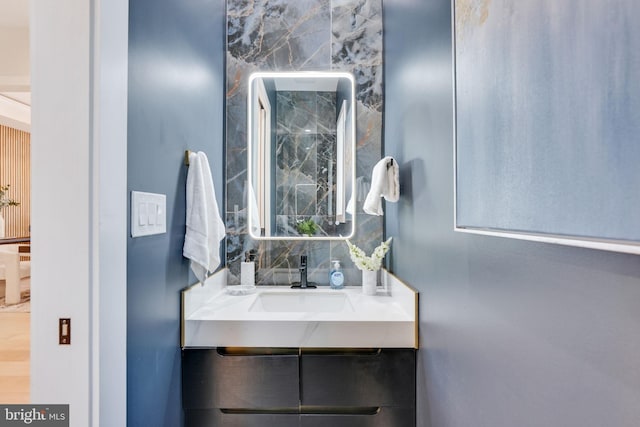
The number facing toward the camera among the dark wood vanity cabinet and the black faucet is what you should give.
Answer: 2

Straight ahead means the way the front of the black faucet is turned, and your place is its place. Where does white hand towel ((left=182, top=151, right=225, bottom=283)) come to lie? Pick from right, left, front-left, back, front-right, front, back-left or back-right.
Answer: front-right

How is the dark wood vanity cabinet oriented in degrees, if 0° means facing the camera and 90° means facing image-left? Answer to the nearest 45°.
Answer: approximately 0°
